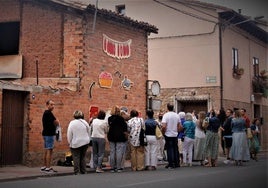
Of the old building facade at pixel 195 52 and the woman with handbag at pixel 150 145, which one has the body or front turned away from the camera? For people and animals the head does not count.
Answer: the woman with handbag

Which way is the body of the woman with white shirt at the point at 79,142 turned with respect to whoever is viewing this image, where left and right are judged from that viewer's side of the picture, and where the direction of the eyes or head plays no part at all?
facing away from the viewer

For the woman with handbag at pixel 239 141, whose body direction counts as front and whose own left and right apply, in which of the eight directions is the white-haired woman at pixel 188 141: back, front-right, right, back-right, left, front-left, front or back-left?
left

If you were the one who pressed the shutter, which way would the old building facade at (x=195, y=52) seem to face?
facing the viewer and to the right of the viewer

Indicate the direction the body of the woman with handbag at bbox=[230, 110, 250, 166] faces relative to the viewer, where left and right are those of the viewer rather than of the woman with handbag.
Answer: facing away from the viewer

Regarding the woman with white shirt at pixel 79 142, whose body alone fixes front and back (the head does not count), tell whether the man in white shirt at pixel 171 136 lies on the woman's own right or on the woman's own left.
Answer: on the woman's own right

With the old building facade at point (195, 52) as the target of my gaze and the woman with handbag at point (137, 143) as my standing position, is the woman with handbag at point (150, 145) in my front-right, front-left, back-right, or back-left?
front-right

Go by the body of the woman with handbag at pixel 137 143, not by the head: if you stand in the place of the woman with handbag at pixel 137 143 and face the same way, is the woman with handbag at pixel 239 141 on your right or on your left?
on your right

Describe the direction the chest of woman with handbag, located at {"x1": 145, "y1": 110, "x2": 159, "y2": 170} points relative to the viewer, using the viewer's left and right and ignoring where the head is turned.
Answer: facing away from the viewer

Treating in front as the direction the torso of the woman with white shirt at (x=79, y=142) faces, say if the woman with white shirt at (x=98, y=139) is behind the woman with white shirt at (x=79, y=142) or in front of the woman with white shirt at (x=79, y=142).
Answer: in front

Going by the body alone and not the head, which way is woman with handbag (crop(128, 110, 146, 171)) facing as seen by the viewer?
away from the camera

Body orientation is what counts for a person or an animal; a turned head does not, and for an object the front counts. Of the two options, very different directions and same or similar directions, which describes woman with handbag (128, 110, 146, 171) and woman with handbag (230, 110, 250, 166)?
same or similar directions

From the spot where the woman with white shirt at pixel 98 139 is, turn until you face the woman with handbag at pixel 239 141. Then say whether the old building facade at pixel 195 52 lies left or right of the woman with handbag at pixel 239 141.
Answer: left

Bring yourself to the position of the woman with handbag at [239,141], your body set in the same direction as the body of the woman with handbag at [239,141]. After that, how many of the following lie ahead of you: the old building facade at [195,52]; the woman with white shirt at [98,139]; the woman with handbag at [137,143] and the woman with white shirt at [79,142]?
1

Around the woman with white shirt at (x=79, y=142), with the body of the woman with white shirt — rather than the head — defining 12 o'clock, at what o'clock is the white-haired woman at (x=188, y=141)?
The white-haired woman is roughly at 2 o'clock from the woman with white shirt.

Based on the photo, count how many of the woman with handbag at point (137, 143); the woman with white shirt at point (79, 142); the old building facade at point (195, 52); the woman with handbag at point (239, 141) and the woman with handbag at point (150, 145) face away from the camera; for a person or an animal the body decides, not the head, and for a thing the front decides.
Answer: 4
